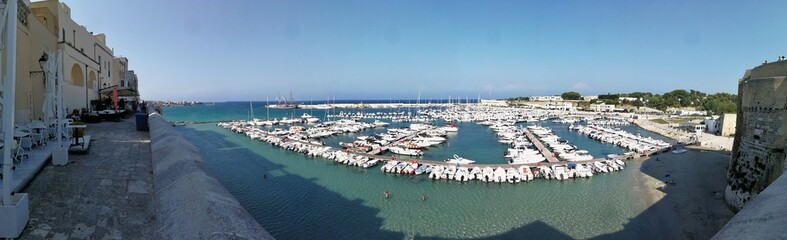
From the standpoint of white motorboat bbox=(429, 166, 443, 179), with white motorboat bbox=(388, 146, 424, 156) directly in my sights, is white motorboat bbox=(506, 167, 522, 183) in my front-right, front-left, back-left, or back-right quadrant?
back-right

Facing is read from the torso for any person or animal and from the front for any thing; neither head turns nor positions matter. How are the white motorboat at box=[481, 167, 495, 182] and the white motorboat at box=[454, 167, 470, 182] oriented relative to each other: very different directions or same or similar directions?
same or similar directions

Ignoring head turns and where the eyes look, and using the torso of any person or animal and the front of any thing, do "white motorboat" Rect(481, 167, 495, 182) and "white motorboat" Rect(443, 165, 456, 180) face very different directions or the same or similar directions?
same or similar directions
